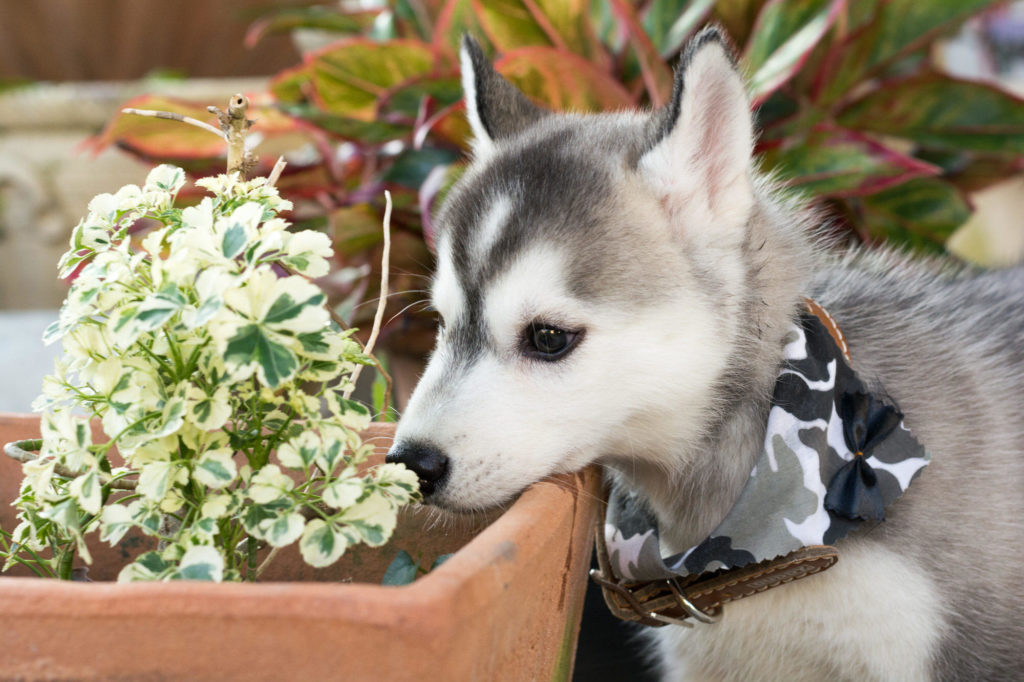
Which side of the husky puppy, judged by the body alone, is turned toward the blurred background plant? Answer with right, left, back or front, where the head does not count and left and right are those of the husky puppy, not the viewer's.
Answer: right

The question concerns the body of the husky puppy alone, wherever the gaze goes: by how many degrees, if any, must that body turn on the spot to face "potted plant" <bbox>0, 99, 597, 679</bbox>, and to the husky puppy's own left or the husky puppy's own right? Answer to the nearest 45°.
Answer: approximately 45° to the husky puppy's own left

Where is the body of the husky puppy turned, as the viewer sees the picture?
to the viewer's left
